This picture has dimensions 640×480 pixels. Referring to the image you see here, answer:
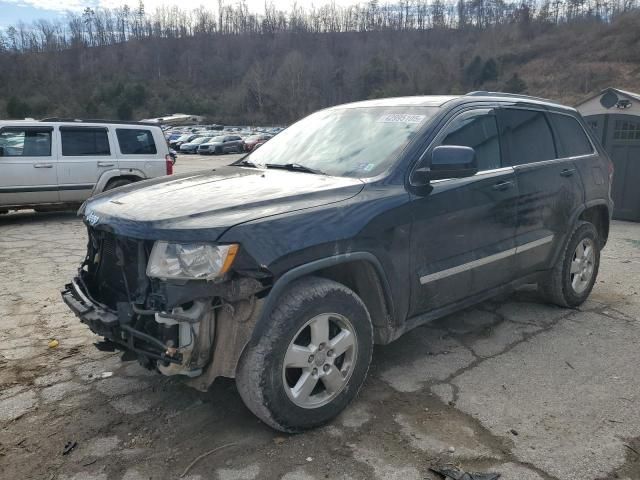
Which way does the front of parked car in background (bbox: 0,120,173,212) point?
to the viewer's left

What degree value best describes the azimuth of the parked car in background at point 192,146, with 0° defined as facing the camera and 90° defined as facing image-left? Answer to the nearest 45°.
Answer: approximately 45°

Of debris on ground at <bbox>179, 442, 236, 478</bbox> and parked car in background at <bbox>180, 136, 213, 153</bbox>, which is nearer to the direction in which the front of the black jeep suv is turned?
the debris on ground

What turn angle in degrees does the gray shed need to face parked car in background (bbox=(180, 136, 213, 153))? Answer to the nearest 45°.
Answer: approximately 135° to its right

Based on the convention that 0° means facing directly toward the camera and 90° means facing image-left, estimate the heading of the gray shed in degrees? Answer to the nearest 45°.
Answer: approximately 0°

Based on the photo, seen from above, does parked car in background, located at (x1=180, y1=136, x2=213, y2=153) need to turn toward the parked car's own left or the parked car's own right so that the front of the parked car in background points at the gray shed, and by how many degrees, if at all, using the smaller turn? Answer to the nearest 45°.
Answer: approximately 45° to the parked car's own left

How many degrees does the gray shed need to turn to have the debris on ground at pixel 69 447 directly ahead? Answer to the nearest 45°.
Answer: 0° — it already faces it

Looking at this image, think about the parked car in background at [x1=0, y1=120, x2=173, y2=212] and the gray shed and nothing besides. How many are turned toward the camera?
1

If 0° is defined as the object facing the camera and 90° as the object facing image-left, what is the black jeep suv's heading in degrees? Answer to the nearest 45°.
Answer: approximately 45°

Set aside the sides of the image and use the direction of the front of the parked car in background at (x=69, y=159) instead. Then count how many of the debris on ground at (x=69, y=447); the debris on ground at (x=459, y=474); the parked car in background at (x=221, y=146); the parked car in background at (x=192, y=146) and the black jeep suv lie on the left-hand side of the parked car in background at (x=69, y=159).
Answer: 3

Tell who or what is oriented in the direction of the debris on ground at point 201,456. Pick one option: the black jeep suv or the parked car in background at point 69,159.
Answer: the black jeep suv
